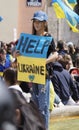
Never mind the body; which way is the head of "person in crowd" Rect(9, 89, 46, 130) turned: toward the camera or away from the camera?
away from the camera
